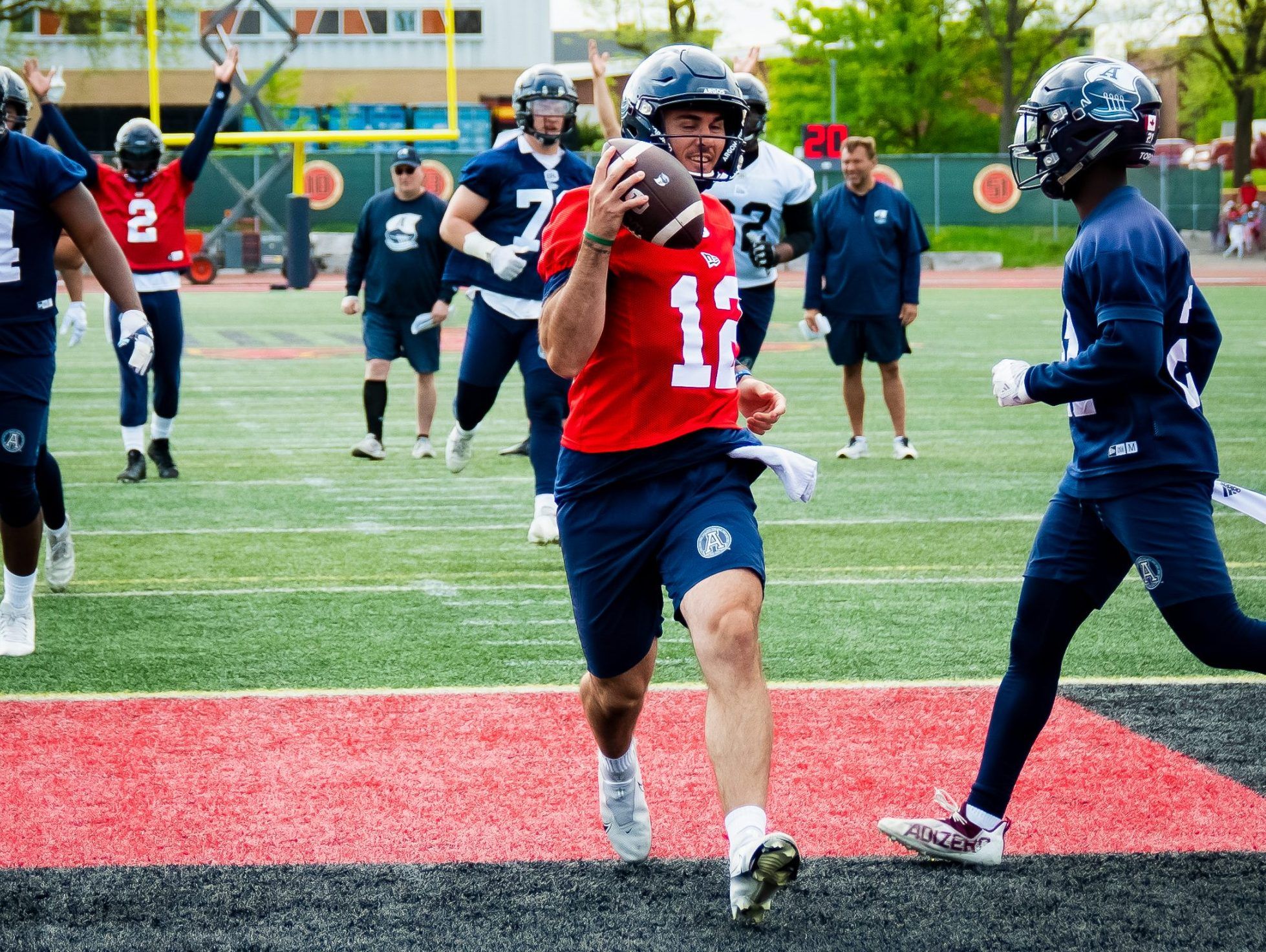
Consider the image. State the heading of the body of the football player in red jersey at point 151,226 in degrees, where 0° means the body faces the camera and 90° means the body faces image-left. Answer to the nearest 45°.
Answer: approximately 0°

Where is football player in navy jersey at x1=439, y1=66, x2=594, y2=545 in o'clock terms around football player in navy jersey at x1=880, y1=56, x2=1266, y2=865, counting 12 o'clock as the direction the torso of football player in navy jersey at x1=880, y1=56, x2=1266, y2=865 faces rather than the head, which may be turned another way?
football player in navy jersey at x1=439, y1=66, x2=594, y2=545 is roughly at 2 o'clock from football player in navy jersey at x1=880, y1=56, x2=1266, y2=865.

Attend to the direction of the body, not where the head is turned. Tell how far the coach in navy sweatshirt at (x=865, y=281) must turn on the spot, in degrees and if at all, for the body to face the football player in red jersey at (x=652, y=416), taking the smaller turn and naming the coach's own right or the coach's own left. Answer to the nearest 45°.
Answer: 0° — they already face them

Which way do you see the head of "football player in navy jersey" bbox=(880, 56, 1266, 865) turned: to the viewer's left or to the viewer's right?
to the viewer's left

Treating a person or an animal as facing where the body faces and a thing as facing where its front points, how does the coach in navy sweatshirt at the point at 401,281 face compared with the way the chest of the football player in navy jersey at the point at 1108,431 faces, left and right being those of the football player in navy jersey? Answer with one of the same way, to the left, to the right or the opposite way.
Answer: to the left

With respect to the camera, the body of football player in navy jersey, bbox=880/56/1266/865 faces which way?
to the viewer's left

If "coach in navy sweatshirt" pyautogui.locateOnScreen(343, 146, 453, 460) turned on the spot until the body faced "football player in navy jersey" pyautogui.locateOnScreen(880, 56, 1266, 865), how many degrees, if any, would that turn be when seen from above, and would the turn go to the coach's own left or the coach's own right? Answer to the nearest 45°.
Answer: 0° — they already face them

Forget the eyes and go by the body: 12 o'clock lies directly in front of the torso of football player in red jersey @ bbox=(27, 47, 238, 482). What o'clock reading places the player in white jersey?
The player in white jersey is roughly at 10 o'clock from the football player in red jersey.
